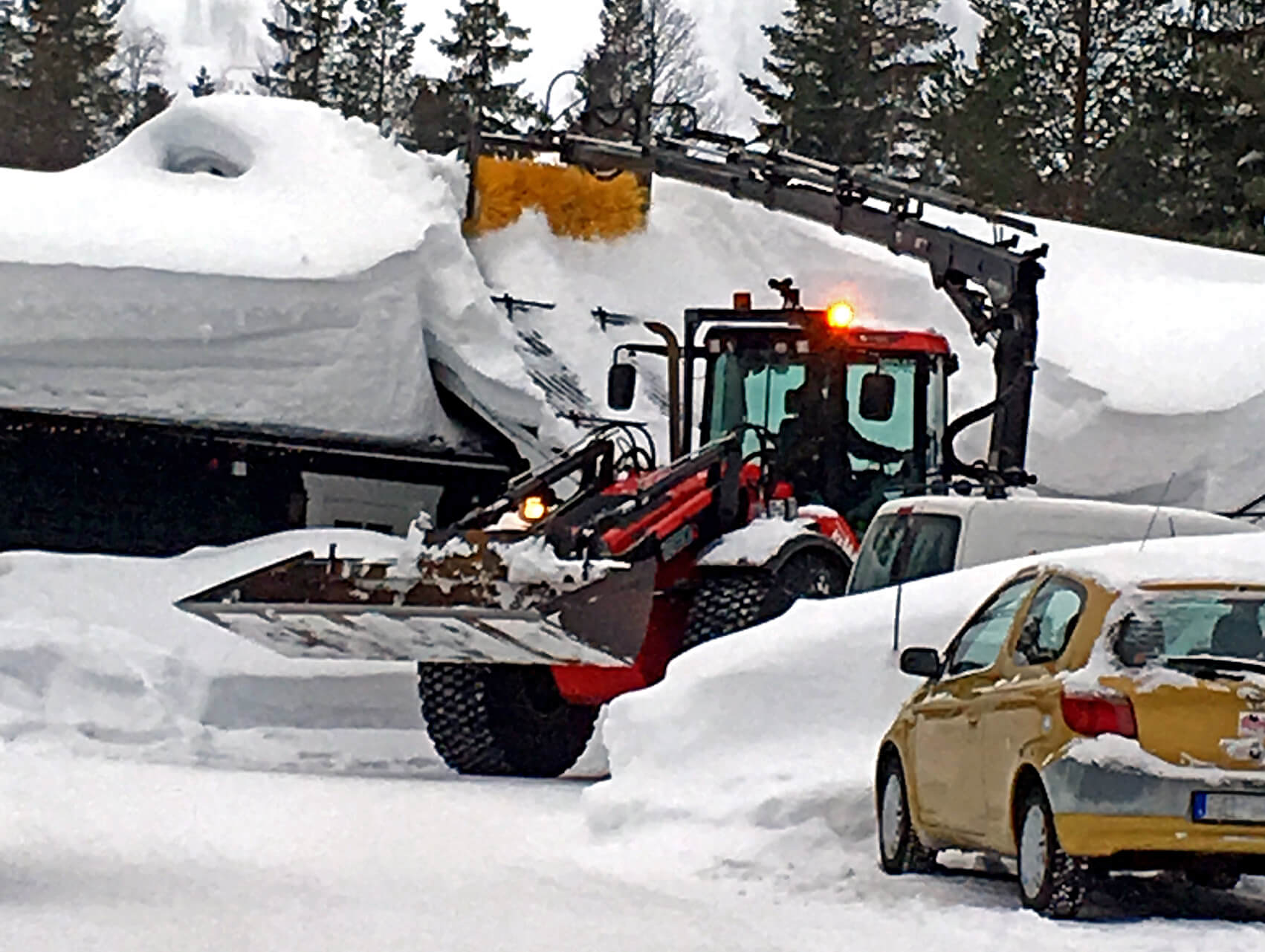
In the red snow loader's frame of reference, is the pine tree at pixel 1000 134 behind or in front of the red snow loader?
behind

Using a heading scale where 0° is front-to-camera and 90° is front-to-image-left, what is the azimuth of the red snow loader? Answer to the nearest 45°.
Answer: approximately 45°

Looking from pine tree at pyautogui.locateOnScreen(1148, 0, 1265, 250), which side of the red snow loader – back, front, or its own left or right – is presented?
back

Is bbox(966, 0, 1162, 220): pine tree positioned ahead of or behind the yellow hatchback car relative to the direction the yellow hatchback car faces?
ahead

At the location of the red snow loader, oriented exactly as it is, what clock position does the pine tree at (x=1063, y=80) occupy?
The pine tree is roughly at 5 o'clock from the red snow loader.

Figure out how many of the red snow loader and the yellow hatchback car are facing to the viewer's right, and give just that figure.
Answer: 0

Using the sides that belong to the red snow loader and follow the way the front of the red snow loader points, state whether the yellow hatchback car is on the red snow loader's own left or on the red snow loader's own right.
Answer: on the red snow loader's own left

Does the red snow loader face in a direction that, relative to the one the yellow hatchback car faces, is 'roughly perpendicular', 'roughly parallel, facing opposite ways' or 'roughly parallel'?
roughly perpendicular

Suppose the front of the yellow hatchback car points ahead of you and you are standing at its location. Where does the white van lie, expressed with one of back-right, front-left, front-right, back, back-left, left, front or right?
front-right
